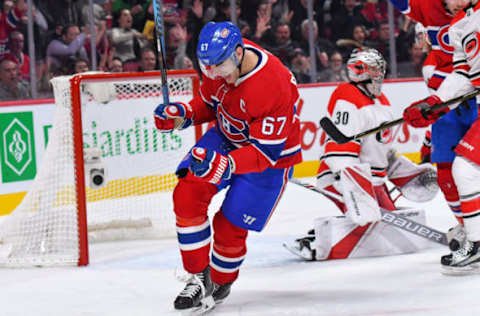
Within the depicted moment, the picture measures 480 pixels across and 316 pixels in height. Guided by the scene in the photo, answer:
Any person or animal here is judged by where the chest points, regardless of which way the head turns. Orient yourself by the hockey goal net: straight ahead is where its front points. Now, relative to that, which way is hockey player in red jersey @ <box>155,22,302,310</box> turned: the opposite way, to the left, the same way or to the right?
to the right

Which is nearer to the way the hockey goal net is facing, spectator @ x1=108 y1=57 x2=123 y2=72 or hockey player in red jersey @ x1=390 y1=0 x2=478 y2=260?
the hockey player in red jersey

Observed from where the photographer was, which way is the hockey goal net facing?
facing the viewer and to the right of the viewer

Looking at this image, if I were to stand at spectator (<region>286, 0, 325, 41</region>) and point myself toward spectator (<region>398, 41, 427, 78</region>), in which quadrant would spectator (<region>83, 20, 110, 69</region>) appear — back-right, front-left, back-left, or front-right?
back-right

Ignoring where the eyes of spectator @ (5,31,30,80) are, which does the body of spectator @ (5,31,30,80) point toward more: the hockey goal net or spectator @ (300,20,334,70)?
the hockey goal net

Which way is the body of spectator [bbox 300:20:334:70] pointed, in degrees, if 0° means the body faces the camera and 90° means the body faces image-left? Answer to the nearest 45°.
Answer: approximately 0°

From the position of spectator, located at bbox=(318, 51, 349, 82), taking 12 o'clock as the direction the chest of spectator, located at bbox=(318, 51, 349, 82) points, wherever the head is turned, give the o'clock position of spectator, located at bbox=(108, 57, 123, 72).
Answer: spectator, located at bbox=(108, 57, 123, 72) is roughly at 2 o'clock from spectator, located at bbox=(318, 51, 349, 82).
